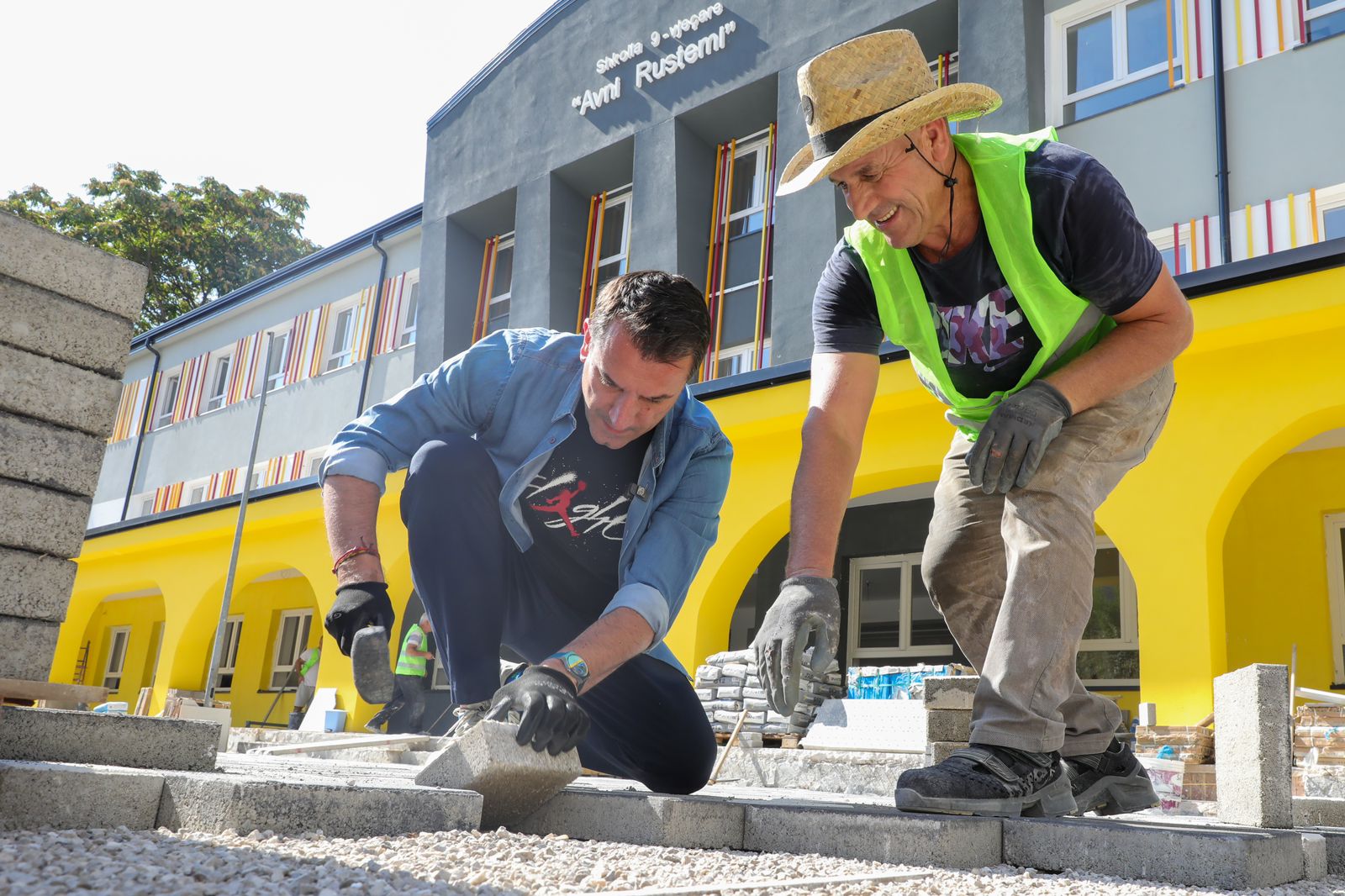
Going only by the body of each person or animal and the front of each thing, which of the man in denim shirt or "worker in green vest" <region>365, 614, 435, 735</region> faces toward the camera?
the man in denim shirt

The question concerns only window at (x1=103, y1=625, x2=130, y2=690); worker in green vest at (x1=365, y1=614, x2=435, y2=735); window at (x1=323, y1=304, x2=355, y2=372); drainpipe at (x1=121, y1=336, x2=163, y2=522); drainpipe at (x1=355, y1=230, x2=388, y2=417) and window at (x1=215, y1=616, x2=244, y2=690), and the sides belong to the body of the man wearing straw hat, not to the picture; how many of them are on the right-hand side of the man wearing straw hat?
6

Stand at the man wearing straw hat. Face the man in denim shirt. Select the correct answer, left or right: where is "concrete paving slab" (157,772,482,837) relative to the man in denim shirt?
left

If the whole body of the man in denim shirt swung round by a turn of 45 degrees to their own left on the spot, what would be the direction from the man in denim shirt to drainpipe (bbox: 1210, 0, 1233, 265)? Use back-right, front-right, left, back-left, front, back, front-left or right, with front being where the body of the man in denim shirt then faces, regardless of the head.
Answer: left

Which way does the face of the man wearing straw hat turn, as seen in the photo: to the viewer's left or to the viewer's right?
to the viewer's left

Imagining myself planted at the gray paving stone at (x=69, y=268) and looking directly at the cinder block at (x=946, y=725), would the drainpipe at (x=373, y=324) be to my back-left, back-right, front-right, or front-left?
front-left

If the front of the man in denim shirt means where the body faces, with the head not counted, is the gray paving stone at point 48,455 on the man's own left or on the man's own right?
on the man's own right

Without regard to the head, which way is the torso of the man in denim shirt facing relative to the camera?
toward the camera

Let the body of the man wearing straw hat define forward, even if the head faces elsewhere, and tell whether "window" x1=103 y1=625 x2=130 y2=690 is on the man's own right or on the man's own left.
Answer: on the man's own right
